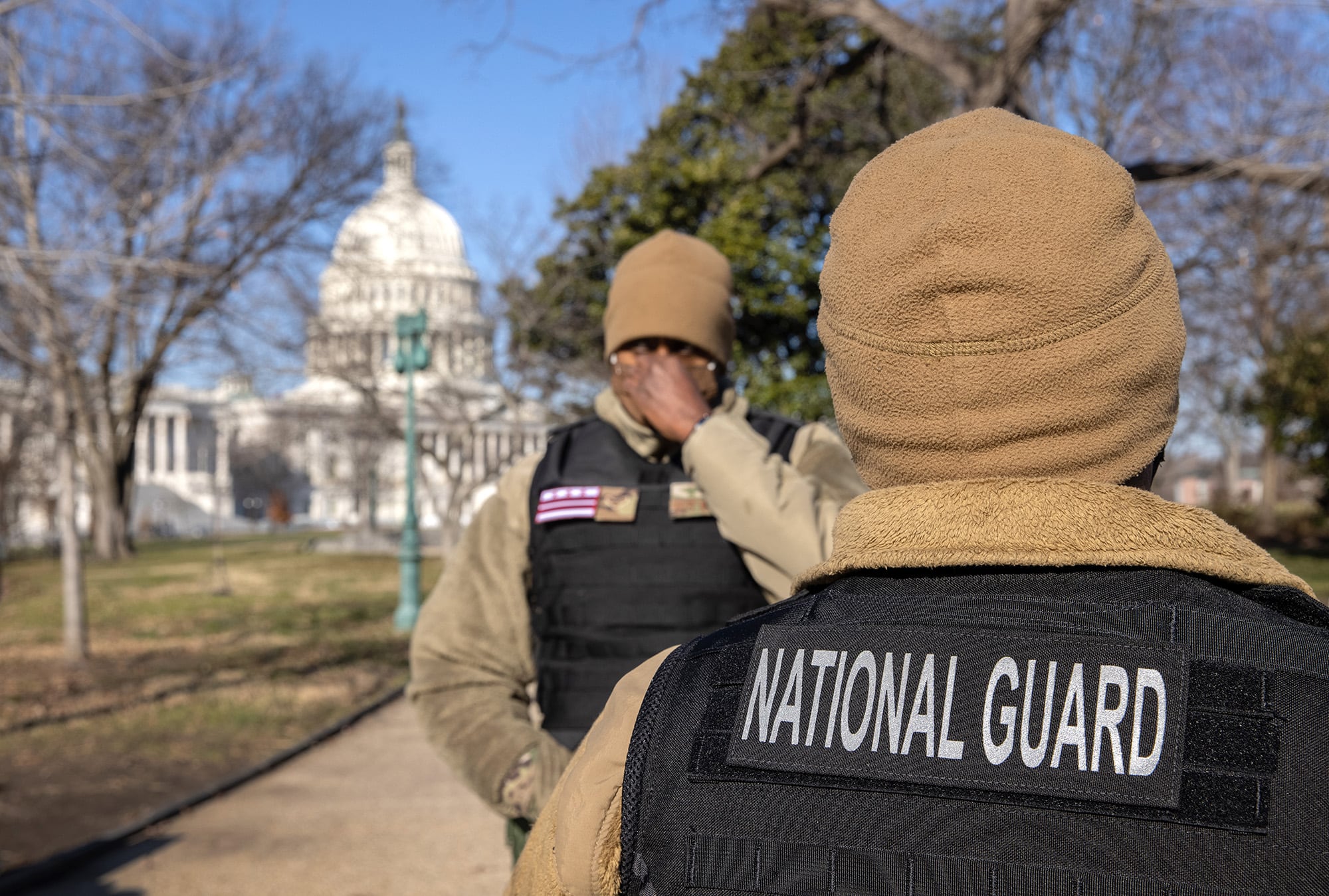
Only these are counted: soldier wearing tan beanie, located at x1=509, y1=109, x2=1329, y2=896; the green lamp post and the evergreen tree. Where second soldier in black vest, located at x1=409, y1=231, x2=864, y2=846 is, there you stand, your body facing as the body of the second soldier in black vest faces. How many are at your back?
2

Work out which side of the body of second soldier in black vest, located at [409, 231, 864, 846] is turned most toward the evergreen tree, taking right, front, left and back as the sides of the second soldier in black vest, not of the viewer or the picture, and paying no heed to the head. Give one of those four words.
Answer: back

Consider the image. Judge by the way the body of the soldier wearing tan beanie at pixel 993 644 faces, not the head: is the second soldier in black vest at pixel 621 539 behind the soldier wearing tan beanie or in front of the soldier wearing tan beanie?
in front

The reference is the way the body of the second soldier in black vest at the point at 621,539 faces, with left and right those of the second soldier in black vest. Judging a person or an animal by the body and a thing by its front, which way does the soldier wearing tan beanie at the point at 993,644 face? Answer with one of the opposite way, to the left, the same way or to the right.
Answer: the opposite way

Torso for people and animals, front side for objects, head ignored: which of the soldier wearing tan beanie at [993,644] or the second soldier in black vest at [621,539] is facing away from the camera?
the soldier wearing tan beanie

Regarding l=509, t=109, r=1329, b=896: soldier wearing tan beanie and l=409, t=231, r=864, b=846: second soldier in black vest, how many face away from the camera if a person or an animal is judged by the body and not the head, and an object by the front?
1

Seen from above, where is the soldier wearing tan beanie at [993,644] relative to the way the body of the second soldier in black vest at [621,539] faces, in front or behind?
in front

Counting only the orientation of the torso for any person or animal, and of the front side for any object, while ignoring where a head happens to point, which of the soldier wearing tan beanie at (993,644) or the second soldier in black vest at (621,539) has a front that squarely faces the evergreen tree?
the soldier wearing tan beanie

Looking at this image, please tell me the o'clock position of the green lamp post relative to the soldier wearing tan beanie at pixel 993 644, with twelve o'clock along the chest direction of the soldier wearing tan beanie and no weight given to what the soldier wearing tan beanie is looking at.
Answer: The green lamp post is roughly at 11 o'clock from the soldier wearing tan beanie.

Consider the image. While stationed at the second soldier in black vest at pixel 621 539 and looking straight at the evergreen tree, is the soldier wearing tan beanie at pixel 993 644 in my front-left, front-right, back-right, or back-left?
back-right

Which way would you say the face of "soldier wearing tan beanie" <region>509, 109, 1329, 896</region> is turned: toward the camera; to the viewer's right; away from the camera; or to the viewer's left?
away from the camera

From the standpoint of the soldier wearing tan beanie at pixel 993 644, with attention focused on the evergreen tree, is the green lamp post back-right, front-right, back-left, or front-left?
front-left

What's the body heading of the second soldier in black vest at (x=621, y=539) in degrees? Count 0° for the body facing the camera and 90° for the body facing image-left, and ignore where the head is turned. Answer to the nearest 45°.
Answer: approximately 0°

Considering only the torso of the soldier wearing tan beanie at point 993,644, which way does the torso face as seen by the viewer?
away from the camera
